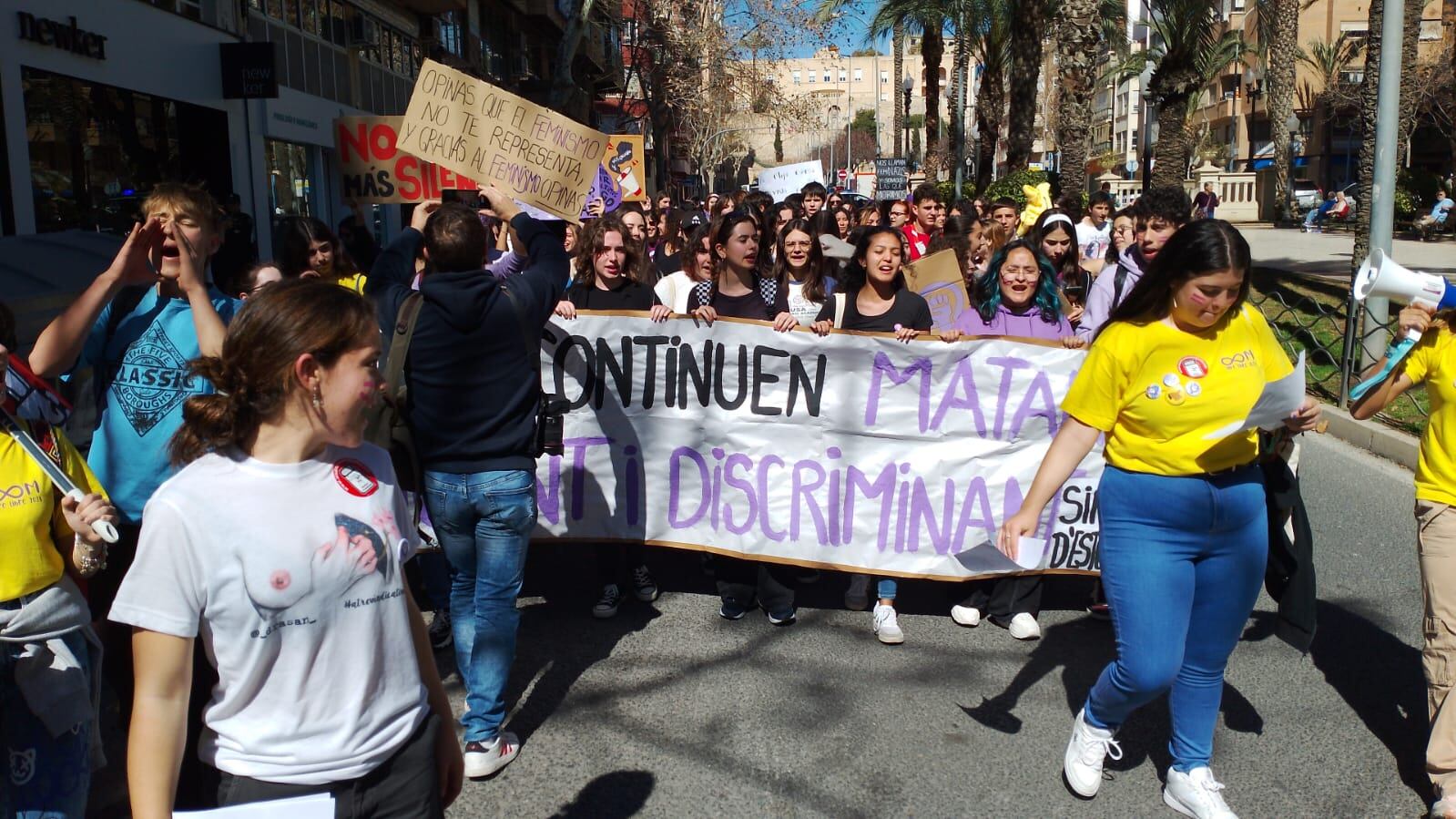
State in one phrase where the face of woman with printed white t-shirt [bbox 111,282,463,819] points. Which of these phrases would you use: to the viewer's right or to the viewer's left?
to the viewer's right

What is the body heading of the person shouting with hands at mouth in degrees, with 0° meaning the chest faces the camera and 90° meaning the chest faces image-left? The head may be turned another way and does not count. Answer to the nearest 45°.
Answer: approximately 0°

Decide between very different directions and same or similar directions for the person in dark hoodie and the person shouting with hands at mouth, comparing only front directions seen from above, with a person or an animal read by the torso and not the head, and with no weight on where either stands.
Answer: very different directions

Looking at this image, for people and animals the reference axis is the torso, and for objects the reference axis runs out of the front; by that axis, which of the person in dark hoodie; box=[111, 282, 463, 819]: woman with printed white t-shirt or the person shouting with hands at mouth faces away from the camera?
the person in dark hoodie

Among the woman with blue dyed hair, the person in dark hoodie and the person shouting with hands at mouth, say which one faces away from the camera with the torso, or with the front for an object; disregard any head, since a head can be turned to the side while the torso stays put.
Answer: the person in dark hoodie

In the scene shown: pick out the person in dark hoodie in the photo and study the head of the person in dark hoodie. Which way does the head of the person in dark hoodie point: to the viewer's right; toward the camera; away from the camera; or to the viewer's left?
away from the camera

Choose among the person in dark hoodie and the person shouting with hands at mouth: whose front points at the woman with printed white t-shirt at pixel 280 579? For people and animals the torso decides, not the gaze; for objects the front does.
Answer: the person shouting with hands at mouth

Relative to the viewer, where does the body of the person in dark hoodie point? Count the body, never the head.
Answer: away from the camera

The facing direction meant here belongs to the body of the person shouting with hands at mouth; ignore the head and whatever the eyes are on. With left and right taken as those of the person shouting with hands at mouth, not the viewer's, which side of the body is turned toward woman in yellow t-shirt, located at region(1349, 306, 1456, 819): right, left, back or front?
left

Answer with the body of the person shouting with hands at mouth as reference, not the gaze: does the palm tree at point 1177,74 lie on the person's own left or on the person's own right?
on the person's own left

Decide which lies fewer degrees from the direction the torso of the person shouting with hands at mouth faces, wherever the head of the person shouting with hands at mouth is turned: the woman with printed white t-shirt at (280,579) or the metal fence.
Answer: the woman with printed white t-shirt

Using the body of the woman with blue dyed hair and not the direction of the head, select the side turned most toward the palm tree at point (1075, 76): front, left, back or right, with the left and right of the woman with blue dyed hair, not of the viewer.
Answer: back

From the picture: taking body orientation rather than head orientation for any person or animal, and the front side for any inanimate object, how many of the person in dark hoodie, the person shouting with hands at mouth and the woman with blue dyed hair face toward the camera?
2
